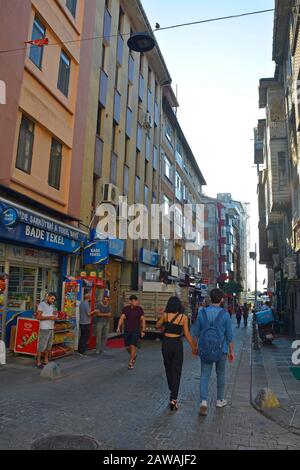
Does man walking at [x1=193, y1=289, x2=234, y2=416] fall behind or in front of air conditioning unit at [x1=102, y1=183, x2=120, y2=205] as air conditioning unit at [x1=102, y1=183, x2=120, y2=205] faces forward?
in front

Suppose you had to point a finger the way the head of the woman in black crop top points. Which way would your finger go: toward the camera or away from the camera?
away from the camera

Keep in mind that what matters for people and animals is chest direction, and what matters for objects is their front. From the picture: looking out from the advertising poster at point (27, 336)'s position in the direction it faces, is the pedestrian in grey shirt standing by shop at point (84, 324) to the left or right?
on its left

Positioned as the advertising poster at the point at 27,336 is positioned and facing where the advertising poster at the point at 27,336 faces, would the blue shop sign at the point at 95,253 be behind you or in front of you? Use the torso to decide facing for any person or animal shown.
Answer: behind

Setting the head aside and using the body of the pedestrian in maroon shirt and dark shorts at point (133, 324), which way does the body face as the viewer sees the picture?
toward the camera

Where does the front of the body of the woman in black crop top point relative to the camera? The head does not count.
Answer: away from the camera

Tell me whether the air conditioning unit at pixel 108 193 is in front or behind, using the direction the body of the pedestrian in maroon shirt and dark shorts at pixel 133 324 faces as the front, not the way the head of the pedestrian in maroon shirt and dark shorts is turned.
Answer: behind

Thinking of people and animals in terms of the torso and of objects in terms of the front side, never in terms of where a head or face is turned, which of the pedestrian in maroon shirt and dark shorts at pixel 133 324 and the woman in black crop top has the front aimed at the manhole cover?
the pedestrian in maroon shirt and dark shorts

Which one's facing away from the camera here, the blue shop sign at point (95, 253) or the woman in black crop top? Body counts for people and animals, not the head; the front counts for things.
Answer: the woman in black crop top

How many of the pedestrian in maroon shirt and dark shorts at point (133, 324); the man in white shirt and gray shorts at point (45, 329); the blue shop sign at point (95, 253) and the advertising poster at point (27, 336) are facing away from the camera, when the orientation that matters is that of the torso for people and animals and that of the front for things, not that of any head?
0

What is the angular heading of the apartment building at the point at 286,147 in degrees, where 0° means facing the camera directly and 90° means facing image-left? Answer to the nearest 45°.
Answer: approximately 90°

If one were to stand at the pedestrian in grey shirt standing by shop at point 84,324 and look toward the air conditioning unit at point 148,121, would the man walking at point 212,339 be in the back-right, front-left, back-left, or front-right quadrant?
back-right

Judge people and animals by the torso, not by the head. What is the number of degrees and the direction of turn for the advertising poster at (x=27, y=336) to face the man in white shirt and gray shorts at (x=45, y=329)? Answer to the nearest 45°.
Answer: approximately 45° to its left
